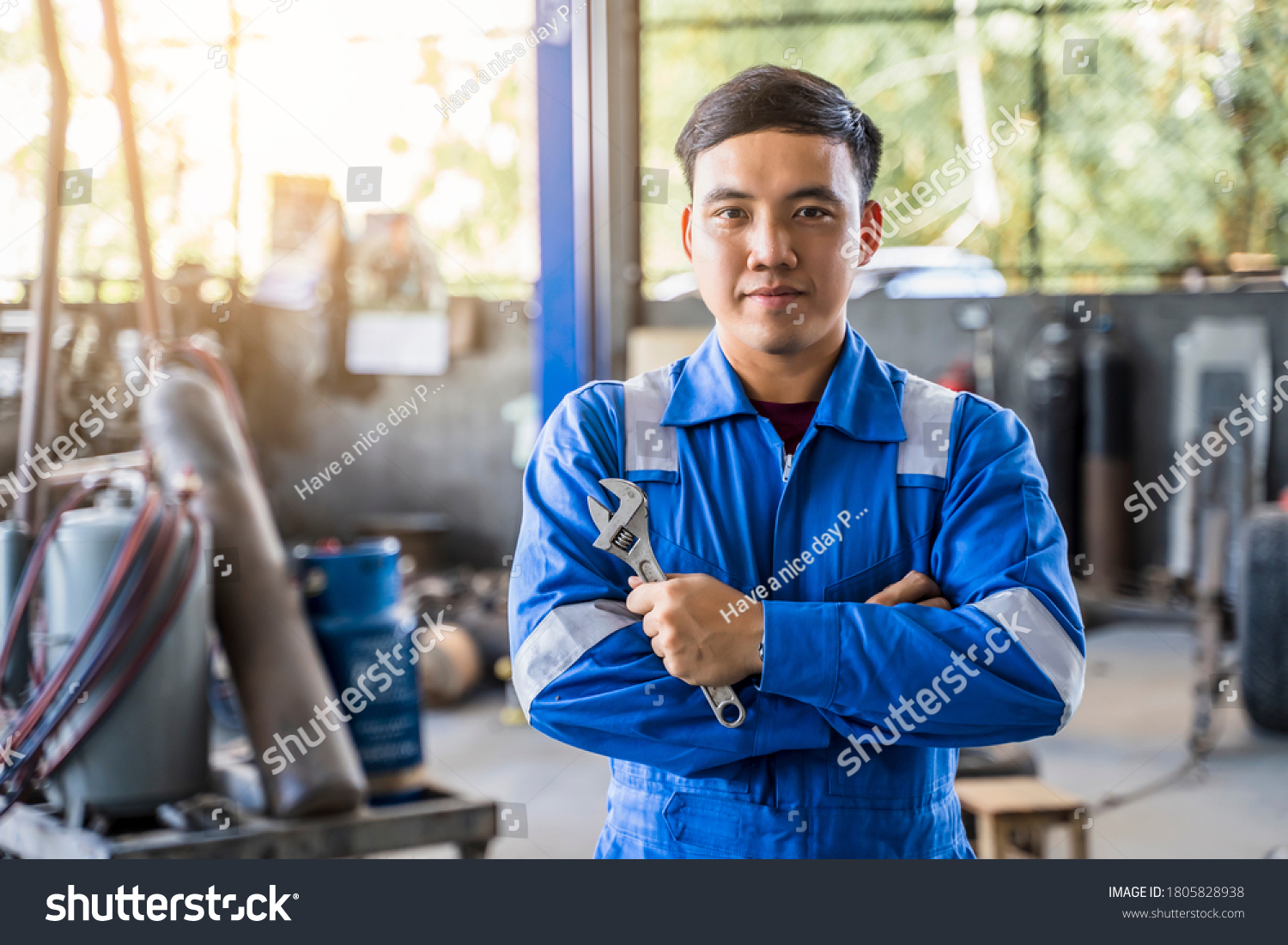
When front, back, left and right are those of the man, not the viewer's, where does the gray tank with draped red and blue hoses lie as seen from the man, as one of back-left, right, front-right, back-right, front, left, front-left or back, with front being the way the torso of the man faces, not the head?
back-right

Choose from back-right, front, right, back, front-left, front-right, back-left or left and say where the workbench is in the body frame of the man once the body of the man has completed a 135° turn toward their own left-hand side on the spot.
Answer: left

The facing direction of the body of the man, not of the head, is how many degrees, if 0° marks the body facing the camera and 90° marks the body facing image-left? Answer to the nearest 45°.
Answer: approximately 0°

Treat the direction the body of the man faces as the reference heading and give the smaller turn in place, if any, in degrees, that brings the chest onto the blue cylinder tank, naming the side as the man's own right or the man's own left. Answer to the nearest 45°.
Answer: approximately 135° to the man's own right

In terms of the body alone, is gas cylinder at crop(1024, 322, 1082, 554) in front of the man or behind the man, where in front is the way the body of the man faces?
behind
